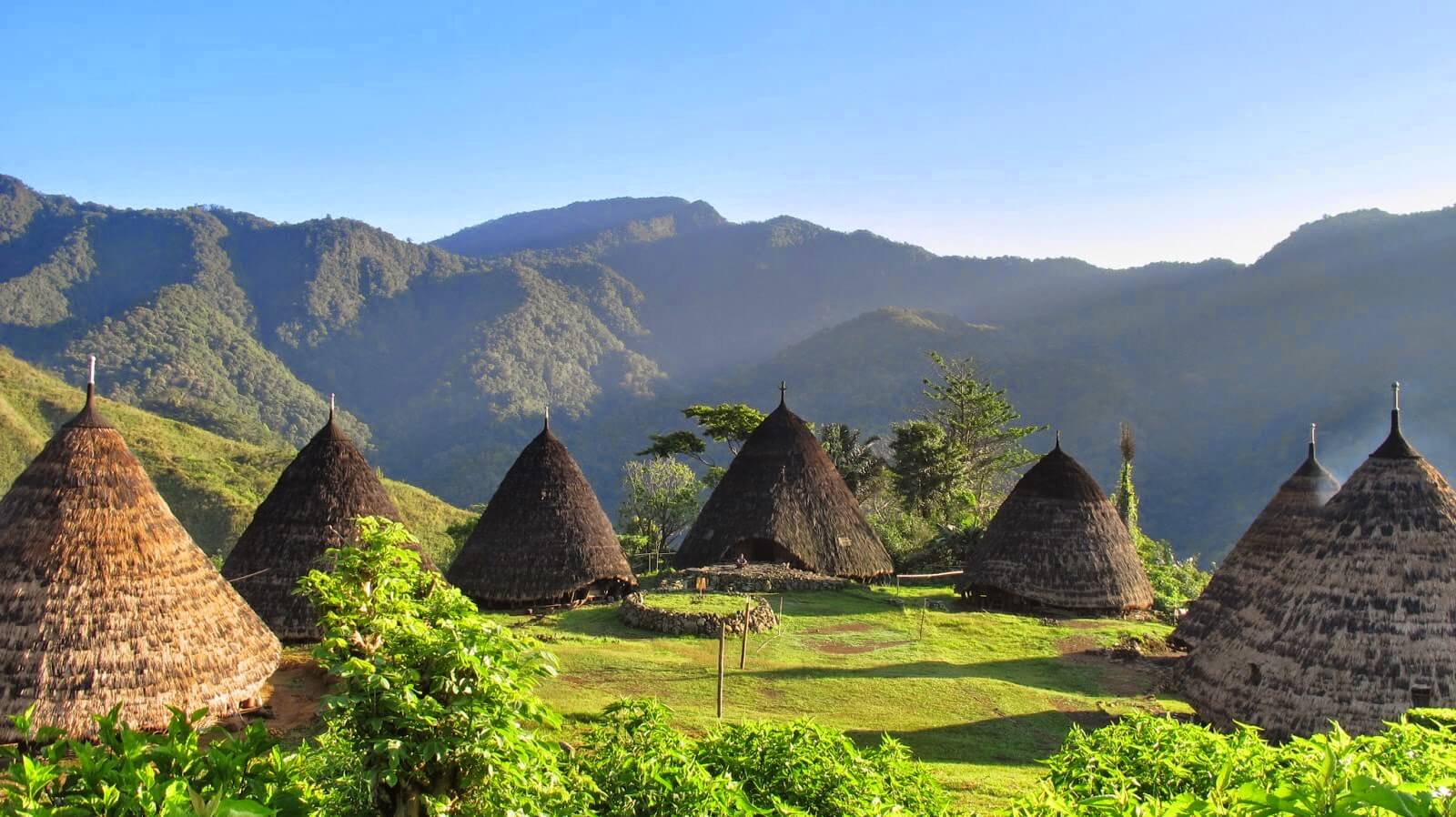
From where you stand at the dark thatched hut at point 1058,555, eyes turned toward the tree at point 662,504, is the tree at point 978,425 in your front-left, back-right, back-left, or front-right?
front-right

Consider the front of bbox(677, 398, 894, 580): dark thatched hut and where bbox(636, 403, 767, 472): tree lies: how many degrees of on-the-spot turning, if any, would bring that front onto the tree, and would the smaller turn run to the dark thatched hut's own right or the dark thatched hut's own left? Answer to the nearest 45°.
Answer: approximately 180°

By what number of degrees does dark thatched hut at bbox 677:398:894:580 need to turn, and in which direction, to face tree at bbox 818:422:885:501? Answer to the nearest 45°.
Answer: approximately 180°

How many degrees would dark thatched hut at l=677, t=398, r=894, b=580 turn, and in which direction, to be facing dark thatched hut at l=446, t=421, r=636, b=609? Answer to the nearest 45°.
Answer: approximately 45° to its right

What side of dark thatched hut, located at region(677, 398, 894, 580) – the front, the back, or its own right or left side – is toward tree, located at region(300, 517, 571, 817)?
front

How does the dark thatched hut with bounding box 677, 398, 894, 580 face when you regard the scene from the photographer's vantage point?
facing the viewer

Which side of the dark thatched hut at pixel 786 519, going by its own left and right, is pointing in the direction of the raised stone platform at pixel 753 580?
front

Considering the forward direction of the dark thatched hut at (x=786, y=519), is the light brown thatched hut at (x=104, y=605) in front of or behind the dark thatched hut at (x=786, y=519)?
in front
